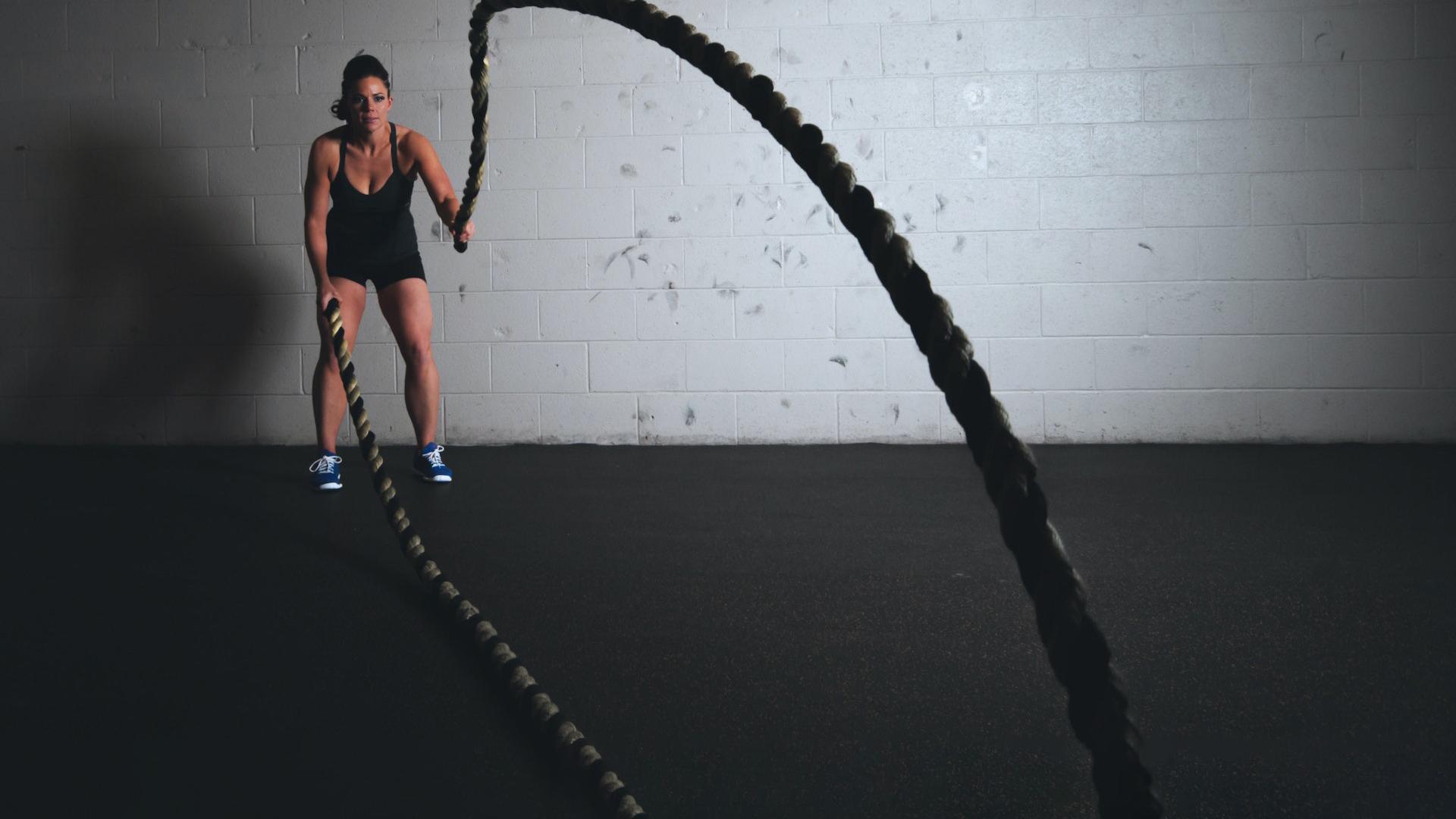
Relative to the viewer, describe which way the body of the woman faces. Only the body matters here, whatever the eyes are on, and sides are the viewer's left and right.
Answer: facing the viewer
